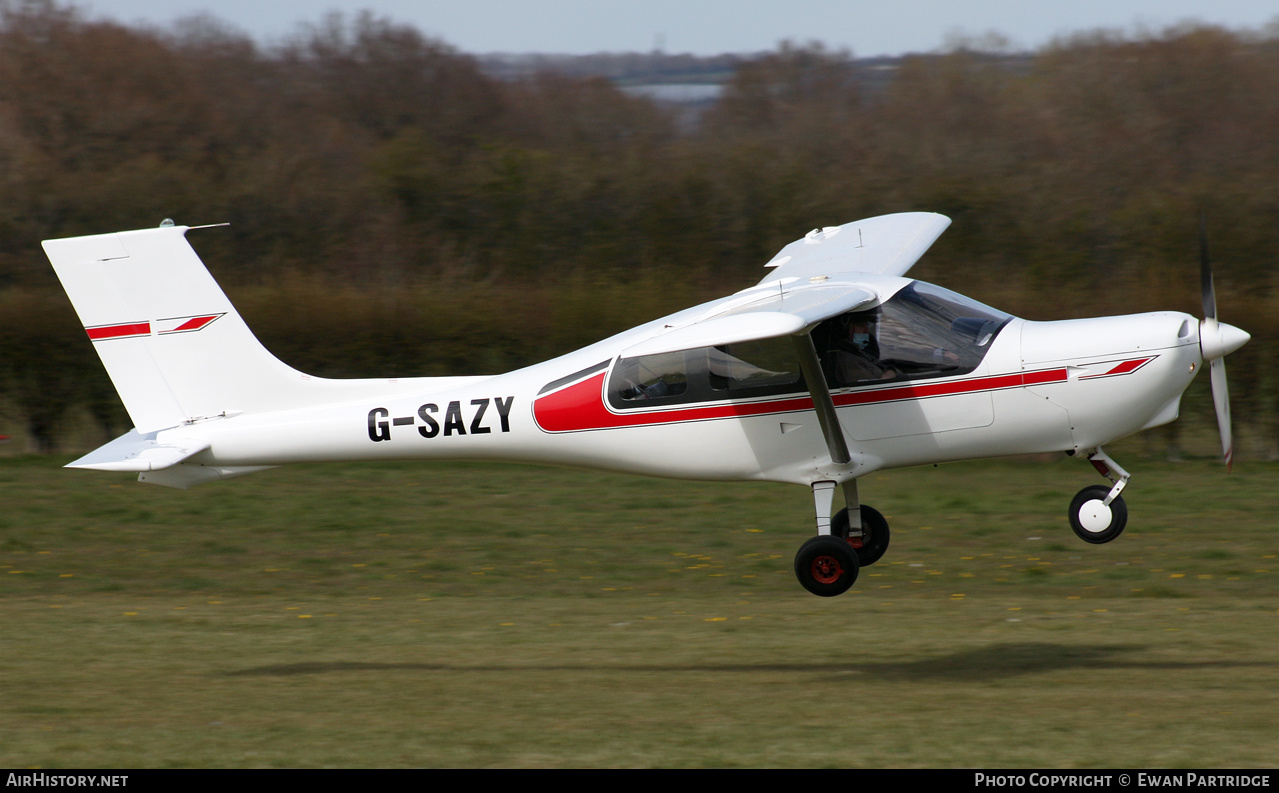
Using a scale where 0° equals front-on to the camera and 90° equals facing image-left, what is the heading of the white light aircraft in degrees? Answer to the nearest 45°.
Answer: approximately 270°
